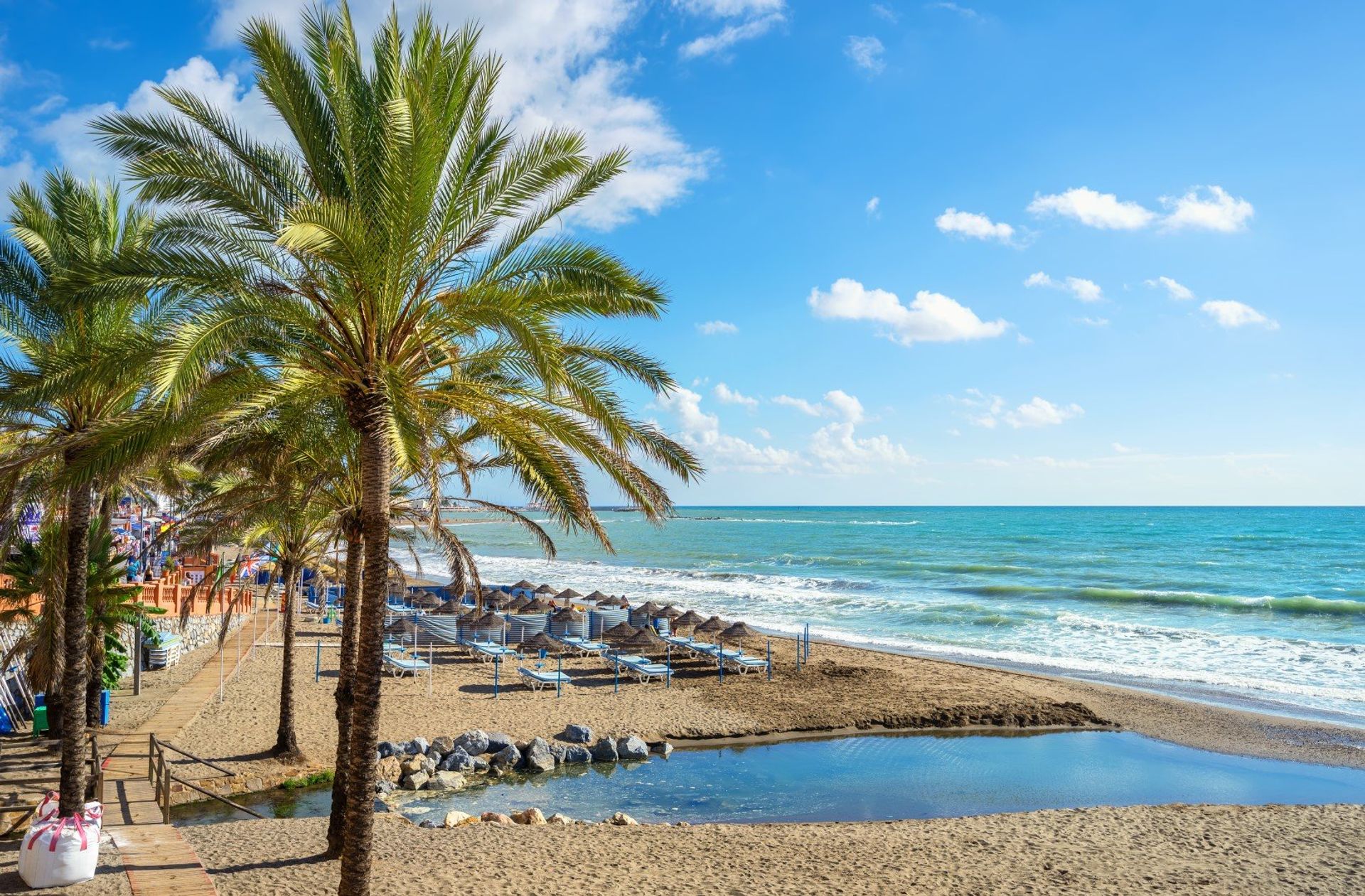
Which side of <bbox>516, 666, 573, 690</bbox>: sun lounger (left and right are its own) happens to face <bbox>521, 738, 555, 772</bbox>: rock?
right

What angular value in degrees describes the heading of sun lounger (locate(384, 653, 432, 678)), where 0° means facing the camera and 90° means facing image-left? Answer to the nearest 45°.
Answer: approximately 270°

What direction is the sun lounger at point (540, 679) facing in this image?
to the viewer's right

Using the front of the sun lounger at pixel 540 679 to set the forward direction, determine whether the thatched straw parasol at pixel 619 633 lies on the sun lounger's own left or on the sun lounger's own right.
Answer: on the sun lounger's own left

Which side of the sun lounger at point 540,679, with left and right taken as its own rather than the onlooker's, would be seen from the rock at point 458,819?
right

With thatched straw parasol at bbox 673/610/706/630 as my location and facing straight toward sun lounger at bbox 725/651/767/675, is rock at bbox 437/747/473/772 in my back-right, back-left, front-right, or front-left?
front-right

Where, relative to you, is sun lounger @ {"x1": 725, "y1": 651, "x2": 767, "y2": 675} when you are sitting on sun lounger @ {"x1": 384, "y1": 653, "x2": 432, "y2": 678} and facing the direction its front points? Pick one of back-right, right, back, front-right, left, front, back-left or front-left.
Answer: front

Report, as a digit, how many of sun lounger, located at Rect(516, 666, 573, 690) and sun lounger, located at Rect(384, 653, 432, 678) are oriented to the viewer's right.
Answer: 2

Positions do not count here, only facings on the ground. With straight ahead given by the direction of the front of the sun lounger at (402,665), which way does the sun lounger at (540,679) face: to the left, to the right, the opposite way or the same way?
the same way

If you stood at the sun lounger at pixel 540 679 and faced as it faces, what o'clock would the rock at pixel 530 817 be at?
The rock is roughly at 3 o'clock from the sun lounger.

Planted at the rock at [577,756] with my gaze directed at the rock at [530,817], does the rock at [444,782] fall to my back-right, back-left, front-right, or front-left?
front-right
